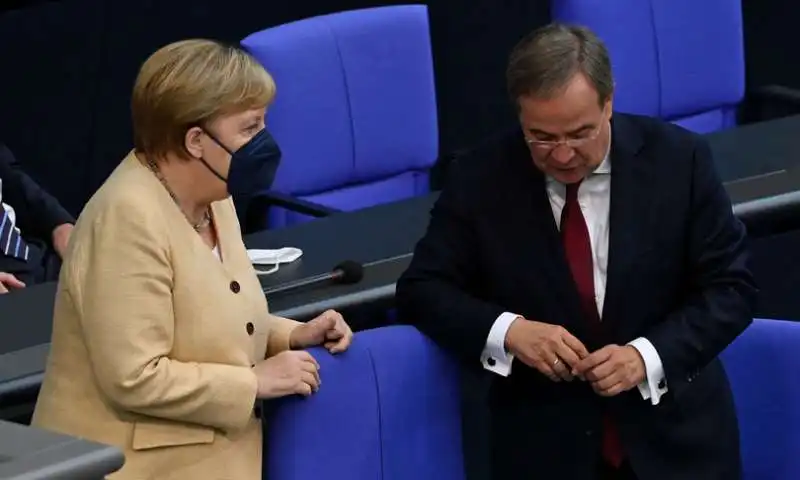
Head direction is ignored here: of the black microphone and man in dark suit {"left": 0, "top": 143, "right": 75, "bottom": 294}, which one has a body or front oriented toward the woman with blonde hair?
the man in dark suit

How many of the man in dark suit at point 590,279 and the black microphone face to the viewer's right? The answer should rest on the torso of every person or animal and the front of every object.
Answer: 1

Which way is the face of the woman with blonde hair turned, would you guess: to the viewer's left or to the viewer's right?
to the viewer's right

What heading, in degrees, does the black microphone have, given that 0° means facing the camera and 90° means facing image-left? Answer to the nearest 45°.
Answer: approximately 270°

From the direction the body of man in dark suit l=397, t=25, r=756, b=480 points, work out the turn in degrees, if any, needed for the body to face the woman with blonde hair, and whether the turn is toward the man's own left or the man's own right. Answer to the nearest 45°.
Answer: approximately 45° to the man's own right

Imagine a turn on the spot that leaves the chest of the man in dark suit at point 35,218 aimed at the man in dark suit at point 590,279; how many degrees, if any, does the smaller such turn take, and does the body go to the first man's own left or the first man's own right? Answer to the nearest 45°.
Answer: approximately 45° to the first man's own left

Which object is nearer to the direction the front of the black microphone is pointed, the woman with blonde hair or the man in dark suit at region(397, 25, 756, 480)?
the man in dark suit

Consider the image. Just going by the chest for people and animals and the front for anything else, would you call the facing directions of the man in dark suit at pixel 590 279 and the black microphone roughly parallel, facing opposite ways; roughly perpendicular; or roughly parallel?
roughly perpendicular

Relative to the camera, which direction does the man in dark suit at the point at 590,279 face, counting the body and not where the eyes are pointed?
toward the camera

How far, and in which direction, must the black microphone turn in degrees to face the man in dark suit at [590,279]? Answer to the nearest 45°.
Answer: approximately 45° to its right

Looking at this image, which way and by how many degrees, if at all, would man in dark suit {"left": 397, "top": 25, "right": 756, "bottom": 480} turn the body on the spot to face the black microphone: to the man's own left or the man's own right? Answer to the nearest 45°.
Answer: approximately 135° to the man's own right
